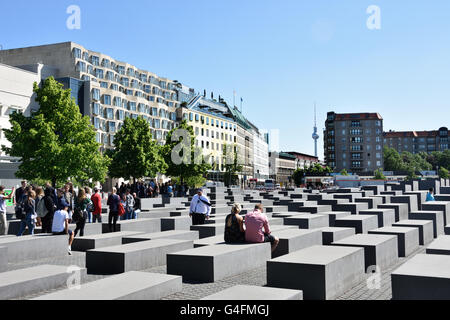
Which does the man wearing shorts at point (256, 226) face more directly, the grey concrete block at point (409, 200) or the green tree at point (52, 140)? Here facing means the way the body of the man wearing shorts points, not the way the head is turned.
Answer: the grey concrete block

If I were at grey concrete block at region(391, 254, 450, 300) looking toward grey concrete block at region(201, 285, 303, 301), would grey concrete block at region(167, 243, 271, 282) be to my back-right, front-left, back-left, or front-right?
front-right

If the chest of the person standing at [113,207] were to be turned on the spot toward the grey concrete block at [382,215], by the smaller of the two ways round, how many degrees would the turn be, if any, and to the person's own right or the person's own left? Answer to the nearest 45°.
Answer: approximately 90° to the person's own right

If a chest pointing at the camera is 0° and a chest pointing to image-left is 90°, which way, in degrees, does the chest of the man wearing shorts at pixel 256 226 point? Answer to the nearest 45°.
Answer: approximately 225°

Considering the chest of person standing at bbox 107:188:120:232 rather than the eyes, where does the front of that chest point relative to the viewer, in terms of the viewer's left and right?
facing away from the viewer

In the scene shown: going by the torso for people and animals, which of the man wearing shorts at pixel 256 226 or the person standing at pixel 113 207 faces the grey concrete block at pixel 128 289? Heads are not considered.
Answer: the person standing

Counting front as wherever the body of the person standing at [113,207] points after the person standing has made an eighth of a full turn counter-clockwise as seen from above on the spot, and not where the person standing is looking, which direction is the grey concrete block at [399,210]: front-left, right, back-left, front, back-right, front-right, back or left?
back-right

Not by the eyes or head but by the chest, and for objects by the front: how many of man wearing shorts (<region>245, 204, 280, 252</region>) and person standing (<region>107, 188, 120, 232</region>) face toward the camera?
0

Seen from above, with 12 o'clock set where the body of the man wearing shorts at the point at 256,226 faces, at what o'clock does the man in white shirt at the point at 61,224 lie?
The man in white shirt is roughly at 8 o'clock from the man wearing shorts.

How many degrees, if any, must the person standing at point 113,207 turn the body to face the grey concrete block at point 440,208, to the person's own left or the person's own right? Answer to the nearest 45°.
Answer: approximately 90° to the person's own right

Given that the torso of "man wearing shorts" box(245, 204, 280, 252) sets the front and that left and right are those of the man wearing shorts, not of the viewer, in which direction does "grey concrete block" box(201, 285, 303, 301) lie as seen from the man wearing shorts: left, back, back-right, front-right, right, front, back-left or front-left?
back-right

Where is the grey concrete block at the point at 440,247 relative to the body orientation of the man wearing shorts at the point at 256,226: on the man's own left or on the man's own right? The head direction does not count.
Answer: on the man's own right

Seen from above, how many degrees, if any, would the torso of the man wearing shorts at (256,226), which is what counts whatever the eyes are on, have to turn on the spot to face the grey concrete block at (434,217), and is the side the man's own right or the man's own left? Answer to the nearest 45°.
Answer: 0° — they already face it
